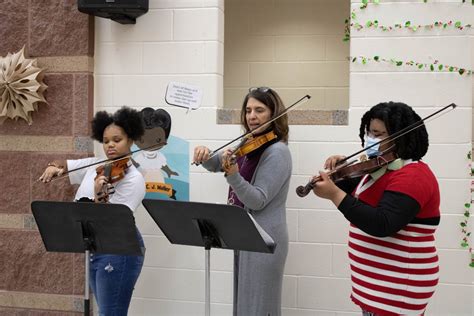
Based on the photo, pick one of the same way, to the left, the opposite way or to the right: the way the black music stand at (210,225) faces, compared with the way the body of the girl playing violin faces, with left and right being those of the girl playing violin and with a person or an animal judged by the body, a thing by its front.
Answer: the opposite way

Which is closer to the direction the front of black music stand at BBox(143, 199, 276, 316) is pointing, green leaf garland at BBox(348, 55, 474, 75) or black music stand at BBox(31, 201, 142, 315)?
the green leaf garland

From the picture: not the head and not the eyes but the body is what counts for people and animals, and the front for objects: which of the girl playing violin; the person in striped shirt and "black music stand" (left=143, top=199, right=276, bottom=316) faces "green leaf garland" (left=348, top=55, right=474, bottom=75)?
the black music stand

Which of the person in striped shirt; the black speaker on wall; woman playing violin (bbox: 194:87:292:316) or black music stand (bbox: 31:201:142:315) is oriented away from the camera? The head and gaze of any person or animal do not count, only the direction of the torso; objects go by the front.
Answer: the black music stand

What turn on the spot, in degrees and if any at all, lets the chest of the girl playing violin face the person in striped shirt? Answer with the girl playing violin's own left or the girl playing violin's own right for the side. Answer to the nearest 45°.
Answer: approximately 90° to the girl playing violin's own left

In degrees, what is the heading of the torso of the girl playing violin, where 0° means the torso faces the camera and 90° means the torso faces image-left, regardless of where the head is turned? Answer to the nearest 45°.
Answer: approximately 45°

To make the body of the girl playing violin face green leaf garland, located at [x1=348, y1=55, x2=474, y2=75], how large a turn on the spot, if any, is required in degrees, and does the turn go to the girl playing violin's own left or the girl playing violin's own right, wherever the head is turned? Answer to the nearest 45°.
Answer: approximately 135° to the girl playing violin's own left

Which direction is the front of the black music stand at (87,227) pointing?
away from the camera

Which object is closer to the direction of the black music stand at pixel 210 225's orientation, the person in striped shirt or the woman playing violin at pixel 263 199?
the woman playing violin

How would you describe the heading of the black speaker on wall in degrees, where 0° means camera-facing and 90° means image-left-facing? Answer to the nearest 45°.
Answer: approximately 0°

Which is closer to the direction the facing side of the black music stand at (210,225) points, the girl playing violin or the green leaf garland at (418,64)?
the green leaf garland
